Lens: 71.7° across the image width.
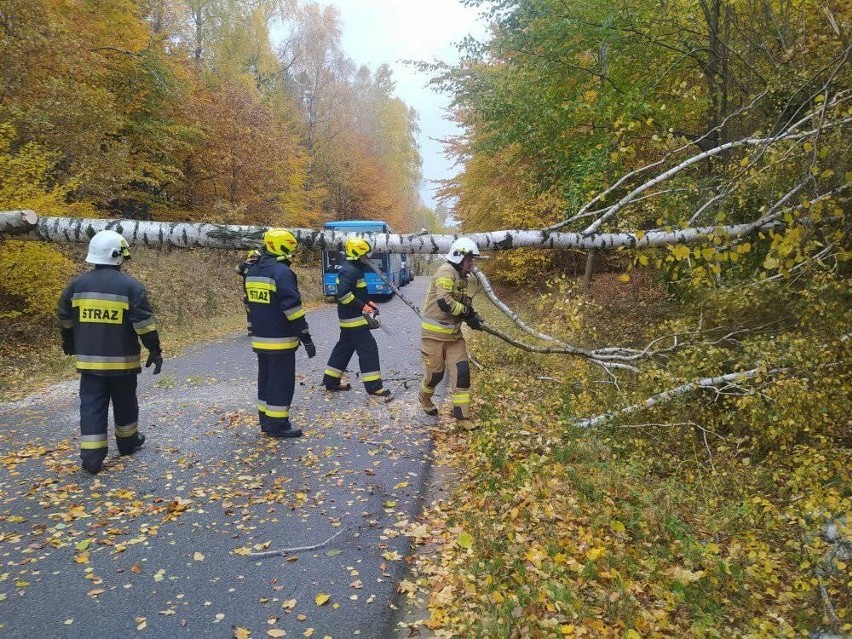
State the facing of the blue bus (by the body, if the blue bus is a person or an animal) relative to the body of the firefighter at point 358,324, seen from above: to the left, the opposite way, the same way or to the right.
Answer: to the right

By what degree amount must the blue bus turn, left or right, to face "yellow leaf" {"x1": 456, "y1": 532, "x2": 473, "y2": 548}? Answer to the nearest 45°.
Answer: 0° — it already faces it

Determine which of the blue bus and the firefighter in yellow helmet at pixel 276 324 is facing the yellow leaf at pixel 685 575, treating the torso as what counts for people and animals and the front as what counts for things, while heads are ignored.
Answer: the blue bus

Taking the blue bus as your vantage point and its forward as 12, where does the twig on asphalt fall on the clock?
The twig on asphalt is roughly at 12 o'clock from the blue bus.

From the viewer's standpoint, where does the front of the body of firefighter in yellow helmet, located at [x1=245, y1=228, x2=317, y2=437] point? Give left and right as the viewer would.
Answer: facing away from the viewer and to the right of the viewer

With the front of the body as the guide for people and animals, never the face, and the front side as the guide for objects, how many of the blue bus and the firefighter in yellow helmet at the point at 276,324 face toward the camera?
1

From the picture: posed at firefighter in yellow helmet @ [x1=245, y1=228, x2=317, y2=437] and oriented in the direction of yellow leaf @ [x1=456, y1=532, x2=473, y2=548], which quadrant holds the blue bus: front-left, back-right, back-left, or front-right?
back-left

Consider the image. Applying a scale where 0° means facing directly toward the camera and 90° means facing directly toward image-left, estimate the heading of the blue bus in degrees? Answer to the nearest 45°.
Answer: approximately 0°

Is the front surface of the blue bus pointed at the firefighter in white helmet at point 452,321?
yes

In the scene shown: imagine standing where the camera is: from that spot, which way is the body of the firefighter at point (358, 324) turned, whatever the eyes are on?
to the viewer's right

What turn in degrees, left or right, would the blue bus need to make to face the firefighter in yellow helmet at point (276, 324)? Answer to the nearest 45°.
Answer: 0° — it already faces them

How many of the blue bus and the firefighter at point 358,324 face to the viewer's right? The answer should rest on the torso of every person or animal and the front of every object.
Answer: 1

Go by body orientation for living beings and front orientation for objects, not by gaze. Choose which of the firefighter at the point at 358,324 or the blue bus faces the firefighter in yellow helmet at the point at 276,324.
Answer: the blue bus
